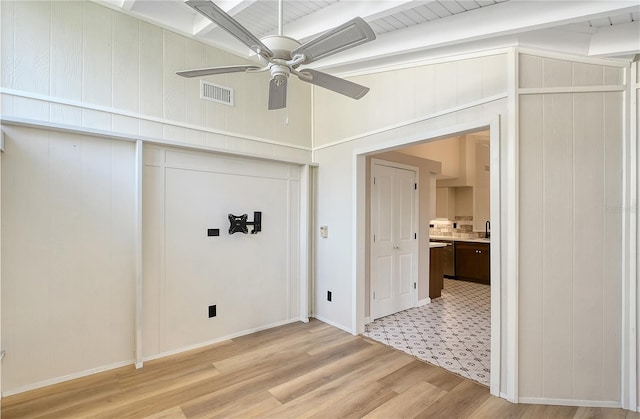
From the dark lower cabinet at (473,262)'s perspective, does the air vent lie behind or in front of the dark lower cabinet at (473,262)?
in front

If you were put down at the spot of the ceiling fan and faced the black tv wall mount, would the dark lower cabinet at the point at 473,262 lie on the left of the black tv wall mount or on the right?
right

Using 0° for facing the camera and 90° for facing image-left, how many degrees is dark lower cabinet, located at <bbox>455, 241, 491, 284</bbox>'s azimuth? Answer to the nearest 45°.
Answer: approximately 45°

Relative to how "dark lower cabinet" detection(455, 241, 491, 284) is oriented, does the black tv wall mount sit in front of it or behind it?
in front
